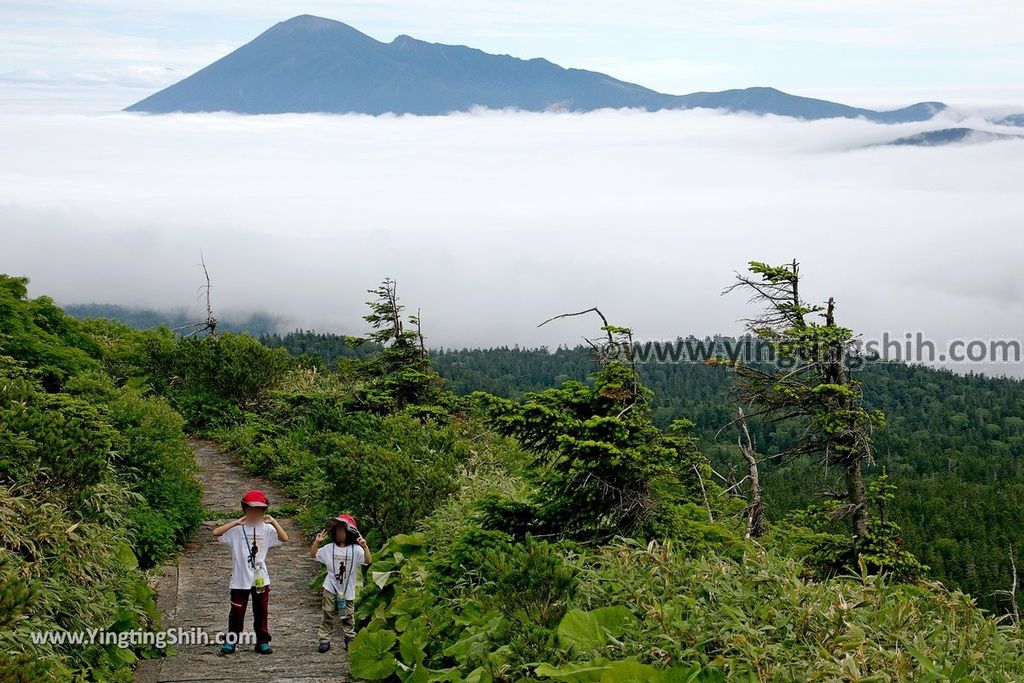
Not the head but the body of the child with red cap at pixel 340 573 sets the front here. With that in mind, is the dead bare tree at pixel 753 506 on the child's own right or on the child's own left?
on the child's own left

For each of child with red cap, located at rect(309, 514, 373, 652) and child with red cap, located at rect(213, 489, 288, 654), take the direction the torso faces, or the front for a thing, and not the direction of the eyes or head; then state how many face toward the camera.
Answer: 2

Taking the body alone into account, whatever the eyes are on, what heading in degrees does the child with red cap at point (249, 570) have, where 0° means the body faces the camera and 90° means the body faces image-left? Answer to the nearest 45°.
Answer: approximately 0°

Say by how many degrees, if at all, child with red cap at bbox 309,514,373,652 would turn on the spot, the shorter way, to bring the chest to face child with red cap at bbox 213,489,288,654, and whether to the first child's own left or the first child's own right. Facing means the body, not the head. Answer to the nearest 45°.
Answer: approximately 90° to the first child's own right

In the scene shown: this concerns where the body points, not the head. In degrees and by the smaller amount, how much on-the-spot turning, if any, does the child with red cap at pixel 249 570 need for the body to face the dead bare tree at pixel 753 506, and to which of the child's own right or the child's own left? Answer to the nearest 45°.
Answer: approximately 135° to the child's own left

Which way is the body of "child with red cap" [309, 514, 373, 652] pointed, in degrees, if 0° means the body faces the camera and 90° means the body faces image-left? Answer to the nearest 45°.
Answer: approximately 0°

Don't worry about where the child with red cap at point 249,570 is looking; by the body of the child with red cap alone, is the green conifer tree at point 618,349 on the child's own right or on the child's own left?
on the child's own left
